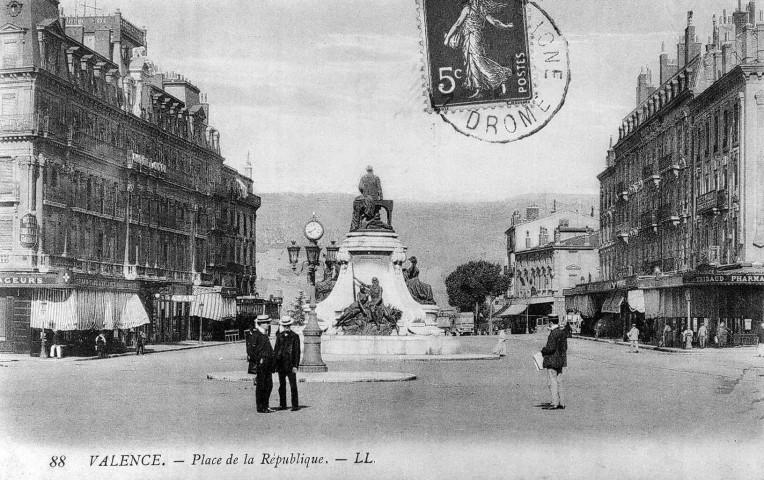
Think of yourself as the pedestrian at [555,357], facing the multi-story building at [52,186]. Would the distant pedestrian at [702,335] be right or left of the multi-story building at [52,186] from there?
right

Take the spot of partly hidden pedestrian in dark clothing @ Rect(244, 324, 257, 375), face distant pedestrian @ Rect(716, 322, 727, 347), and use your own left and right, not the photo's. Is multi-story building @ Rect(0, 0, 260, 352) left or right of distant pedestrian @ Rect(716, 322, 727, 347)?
left

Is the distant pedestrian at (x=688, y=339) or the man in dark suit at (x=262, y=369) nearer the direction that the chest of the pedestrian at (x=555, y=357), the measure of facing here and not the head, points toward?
the man in dark suit

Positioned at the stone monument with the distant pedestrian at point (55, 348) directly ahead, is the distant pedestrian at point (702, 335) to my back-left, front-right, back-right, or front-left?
back-right

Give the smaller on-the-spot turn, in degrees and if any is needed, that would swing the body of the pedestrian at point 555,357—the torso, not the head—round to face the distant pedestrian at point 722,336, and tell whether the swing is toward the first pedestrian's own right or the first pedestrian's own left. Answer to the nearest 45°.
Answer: approximately 90° to the first pedestrian's own right

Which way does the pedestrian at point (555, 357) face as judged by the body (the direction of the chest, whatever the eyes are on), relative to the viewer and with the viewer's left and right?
facing to the left of the viewer

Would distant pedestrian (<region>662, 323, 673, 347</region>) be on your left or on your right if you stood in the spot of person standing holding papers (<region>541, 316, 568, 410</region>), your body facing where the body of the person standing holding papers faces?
on your right
